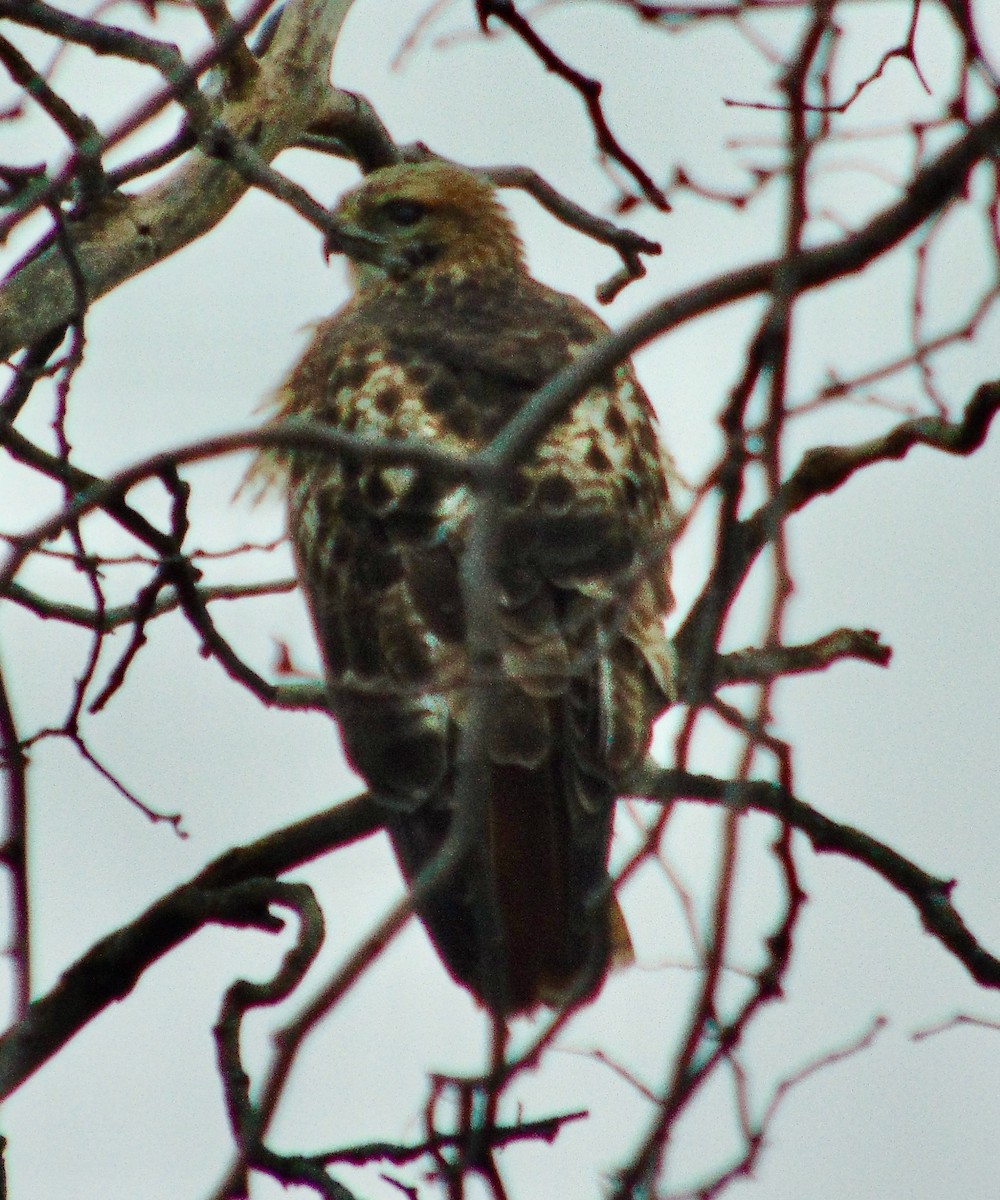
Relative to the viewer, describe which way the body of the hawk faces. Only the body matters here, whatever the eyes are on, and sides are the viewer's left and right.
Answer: facing away from the viewer
